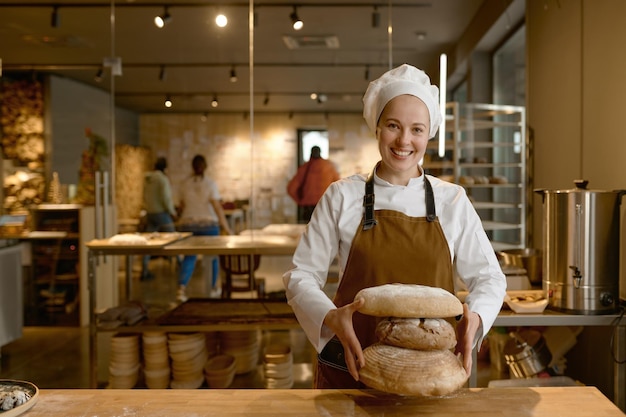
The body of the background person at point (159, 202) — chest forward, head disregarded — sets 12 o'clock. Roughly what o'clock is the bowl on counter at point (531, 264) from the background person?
The bowl on counter is roughly at 3 o'clock from the background person.

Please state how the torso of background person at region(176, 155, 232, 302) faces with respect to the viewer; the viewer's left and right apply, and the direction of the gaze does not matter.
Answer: facing away from the viewer

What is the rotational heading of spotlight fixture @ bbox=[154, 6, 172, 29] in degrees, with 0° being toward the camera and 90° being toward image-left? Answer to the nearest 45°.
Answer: approximately 45°

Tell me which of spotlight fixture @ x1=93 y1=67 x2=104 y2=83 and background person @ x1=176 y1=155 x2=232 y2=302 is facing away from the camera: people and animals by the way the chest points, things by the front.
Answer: the background person

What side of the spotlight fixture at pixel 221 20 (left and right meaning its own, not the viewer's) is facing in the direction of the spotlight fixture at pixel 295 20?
left
